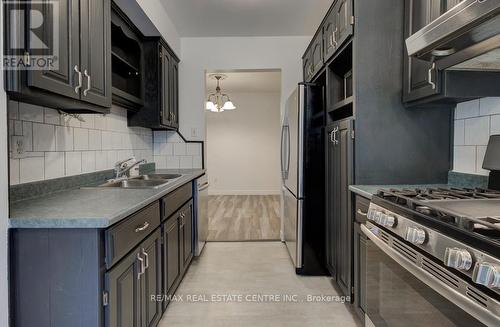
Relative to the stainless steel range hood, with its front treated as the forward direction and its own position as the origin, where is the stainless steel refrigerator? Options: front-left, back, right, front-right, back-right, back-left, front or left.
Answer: right

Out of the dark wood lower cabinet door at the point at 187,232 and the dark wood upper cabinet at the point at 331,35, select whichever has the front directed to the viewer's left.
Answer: the dark wood upper cabinet

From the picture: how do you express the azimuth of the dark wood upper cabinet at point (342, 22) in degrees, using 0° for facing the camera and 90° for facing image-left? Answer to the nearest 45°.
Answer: approximately 90°

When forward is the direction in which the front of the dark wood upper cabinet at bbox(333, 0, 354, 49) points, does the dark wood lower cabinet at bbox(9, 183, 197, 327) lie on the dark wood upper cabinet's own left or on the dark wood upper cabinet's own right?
on the dark wood upper cabinet's own left

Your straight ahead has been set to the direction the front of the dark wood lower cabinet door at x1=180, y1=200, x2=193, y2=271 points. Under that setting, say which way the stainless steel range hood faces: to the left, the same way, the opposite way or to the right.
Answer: the opposite way

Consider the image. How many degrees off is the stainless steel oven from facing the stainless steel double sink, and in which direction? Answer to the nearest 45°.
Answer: approximately 45° to its right

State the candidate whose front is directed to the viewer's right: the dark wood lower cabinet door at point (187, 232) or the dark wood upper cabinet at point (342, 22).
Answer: the dark wood lower cabinet door

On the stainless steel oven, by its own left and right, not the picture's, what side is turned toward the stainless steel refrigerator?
right

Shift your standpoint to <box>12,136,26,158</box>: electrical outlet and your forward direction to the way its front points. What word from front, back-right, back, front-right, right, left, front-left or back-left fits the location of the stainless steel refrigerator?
front-left

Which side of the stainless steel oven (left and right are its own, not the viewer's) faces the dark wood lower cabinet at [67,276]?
front

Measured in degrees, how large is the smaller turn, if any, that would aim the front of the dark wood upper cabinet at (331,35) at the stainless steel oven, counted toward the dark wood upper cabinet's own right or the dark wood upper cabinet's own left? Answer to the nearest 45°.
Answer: approximately 90° to the dark wood upper cabinet's own left

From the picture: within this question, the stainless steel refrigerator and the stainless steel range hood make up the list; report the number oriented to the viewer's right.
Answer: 0

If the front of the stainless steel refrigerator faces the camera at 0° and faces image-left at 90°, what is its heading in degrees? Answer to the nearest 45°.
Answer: approximately 90°

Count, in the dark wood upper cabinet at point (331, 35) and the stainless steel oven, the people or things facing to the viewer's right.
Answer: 0

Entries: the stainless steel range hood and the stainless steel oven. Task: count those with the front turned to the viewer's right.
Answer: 0

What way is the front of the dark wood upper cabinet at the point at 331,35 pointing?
to the viewer's left

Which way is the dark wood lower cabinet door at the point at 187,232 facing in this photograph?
to the viewer's right
